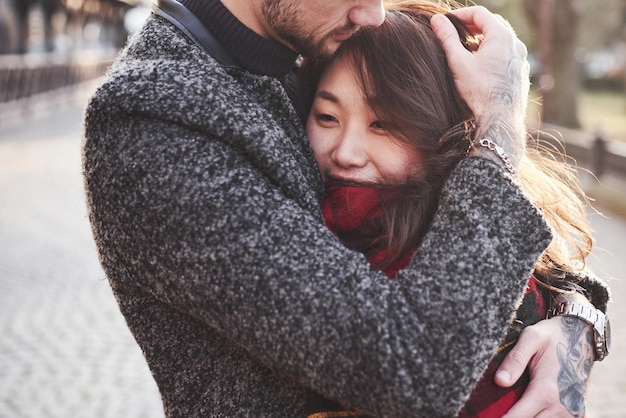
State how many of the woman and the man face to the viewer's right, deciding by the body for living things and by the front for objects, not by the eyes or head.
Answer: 1

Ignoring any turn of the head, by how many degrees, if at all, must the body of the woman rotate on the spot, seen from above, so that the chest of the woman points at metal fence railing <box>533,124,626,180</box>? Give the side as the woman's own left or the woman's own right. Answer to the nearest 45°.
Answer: approximately 135° to the woman's own right

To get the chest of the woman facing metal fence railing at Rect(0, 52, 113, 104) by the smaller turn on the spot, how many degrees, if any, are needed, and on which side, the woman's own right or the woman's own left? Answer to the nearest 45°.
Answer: approximately 90° to the woman's own right

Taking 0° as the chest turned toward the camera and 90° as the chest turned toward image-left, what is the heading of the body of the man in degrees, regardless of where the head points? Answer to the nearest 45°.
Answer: approximately 270°

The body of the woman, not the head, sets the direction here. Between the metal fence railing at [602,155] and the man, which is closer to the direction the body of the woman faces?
the man

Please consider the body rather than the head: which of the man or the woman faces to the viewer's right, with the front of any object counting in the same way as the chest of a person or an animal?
the man

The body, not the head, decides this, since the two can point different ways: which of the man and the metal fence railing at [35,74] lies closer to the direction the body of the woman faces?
the man

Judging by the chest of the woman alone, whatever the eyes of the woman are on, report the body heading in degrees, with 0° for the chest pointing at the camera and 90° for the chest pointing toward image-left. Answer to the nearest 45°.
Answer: approximately 45°

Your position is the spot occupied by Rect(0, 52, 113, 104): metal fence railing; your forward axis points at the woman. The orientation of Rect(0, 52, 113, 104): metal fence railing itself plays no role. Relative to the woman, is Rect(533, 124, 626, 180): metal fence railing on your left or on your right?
left

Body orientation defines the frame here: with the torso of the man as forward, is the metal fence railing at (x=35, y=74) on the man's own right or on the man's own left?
on the man's own left
